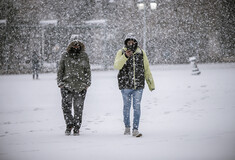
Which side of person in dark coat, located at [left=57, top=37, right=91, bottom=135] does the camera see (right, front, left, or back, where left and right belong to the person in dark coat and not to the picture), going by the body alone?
front

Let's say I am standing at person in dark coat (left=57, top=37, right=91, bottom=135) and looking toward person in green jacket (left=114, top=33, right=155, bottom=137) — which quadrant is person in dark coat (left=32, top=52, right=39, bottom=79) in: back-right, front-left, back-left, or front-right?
back-left

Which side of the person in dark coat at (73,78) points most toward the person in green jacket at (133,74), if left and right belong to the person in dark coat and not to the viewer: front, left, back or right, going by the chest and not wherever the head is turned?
left

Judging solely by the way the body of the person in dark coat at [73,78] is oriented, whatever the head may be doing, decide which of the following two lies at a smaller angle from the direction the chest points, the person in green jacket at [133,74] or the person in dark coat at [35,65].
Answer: the person in green jacket

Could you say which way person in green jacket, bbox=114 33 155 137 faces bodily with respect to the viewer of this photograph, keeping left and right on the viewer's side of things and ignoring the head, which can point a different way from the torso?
facing the viewer

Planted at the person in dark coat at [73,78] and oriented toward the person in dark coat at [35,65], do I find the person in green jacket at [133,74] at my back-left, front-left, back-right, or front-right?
back-right

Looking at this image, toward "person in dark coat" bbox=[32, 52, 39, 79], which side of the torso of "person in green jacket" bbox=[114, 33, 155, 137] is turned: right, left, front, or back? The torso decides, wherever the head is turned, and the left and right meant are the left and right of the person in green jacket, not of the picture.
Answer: back

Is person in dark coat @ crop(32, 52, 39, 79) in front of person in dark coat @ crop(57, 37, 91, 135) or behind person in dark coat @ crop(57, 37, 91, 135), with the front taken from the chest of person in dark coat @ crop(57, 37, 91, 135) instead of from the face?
behind

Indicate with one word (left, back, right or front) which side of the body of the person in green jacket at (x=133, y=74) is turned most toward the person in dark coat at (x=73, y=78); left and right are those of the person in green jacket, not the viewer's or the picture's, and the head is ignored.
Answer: right

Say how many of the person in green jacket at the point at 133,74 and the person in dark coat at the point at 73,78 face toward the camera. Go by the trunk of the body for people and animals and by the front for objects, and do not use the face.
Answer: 2
